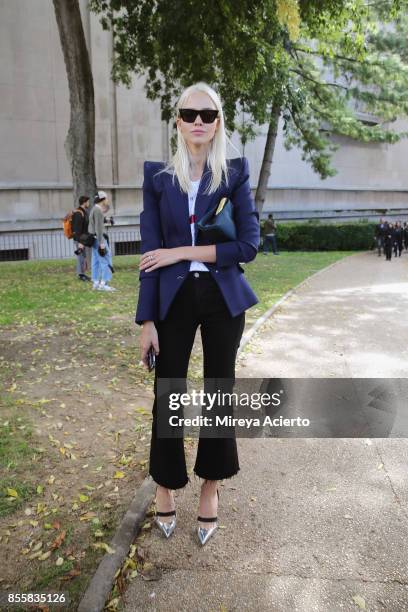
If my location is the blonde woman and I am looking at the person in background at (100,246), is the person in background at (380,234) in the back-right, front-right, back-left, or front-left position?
front-right

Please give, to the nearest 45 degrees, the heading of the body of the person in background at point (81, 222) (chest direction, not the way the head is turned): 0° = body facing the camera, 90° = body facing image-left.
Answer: approximately 270°

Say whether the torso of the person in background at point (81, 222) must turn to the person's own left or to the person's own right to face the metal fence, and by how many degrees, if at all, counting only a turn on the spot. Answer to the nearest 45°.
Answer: approximately 90° to the person's own left

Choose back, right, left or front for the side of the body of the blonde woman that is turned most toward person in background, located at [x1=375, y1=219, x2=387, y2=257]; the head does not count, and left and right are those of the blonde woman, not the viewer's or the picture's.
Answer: back

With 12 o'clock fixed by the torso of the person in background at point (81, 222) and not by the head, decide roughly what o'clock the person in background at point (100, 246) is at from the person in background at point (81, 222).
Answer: the person in background at point (100, 246) is roughly at 2 o'clock from the person in background at point (81, 222).

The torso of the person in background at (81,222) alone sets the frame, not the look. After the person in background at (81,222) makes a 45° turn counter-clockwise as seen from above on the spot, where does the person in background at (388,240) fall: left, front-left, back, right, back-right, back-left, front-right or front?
front

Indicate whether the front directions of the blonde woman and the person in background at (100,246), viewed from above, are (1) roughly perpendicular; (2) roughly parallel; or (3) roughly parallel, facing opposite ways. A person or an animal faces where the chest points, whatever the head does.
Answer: roughly perpendicular
